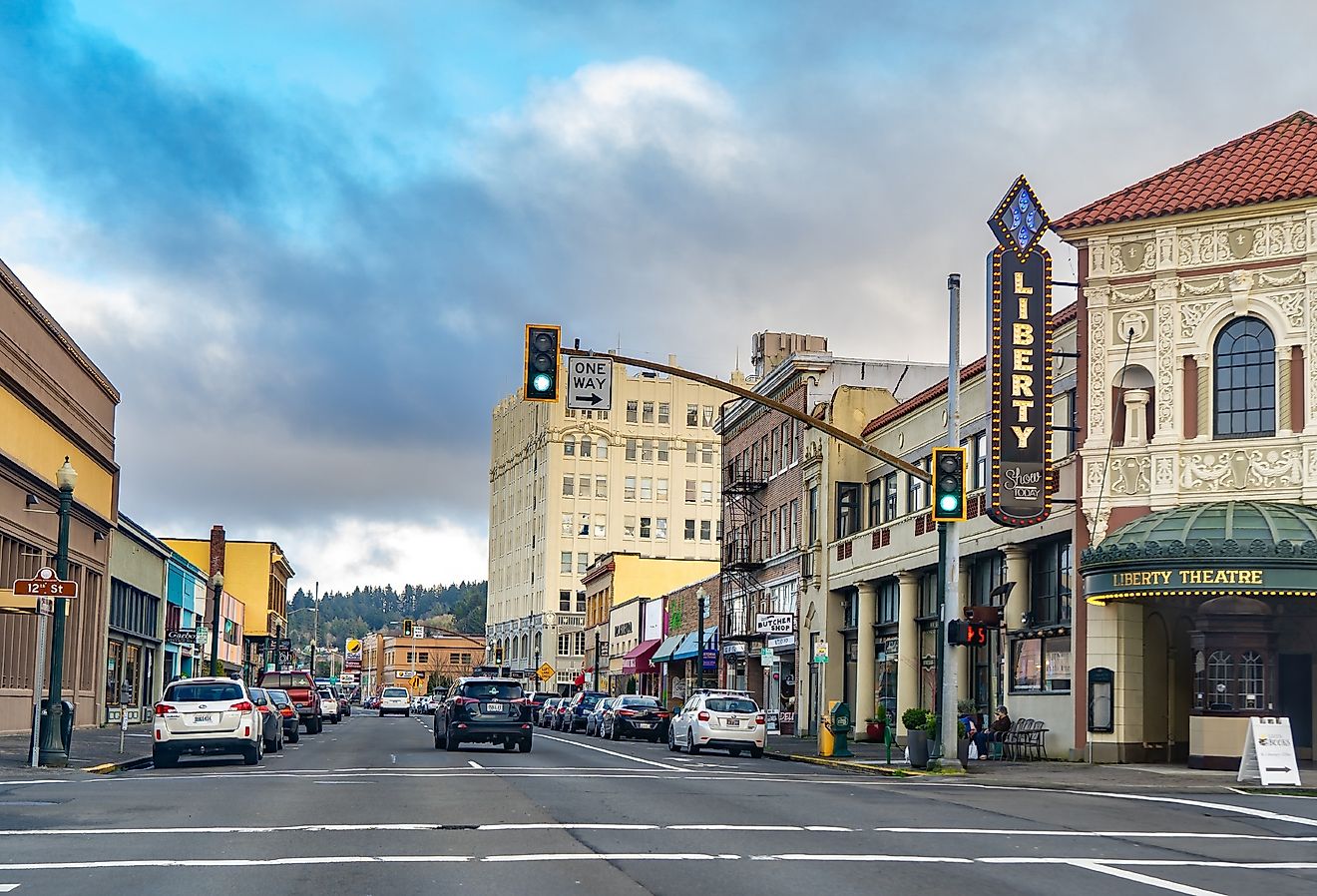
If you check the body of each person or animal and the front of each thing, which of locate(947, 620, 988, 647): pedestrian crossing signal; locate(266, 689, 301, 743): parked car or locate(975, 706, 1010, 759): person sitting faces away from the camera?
the parked car

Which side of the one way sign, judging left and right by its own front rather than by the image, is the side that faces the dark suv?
back

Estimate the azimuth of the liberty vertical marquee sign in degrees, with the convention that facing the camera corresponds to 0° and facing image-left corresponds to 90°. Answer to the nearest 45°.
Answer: approximately 0°

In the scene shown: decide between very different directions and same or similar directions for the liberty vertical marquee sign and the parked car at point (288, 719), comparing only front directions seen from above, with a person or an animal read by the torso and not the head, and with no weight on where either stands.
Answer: very different directions

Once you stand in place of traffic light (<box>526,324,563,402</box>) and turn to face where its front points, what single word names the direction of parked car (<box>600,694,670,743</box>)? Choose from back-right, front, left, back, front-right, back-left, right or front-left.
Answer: back

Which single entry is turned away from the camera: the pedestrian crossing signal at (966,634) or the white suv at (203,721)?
the white suv

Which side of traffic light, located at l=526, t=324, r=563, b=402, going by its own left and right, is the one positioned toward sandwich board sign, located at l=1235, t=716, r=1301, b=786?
left

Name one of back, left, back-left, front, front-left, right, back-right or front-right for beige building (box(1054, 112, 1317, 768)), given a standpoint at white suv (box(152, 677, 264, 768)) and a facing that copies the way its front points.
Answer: right

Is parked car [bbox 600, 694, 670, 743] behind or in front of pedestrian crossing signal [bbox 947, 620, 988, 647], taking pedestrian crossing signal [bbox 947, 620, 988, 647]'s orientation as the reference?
behind

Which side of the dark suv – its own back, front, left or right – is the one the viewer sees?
back

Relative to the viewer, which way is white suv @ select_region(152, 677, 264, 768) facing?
away from the camera

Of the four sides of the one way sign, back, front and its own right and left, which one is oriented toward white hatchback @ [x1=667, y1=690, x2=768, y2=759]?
back

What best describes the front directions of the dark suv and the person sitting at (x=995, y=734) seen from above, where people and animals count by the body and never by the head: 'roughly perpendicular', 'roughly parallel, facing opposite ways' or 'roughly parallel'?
roughly perpendicular

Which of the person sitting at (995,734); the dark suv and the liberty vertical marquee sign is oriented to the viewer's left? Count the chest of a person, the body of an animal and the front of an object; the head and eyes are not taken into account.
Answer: the person sitting

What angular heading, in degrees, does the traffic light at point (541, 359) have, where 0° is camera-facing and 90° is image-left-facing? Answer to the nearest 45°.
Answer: approximately 0°
